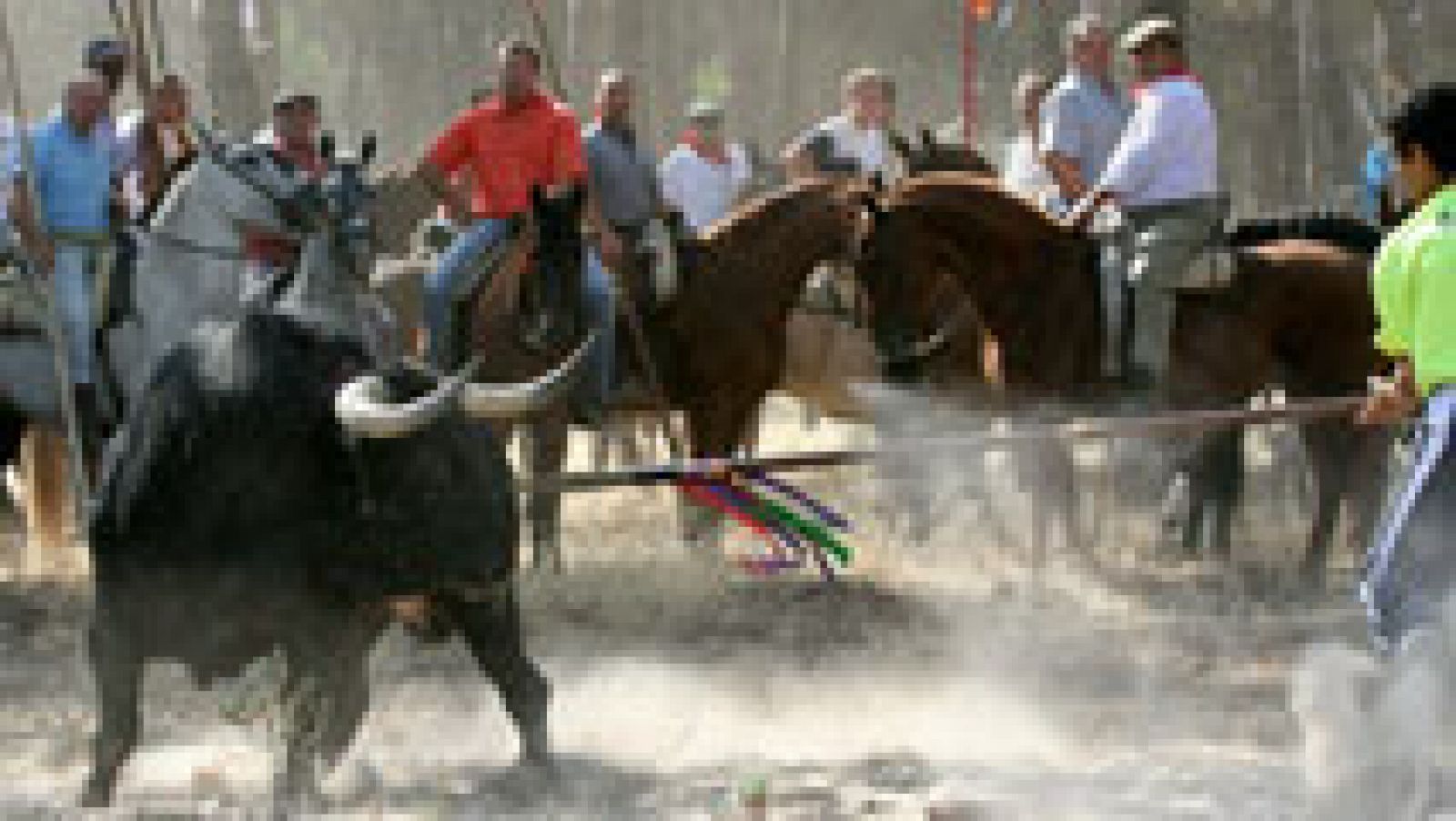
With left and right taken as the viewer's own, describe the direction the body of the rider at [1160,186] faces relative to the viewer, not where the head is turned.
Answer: facing to the left of the viewer

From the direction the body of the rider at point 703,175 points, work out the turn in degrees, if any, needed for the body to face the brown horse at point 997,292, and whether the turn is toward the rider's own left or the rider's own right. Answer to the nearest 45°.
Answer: approximately 45° to the rider's own left

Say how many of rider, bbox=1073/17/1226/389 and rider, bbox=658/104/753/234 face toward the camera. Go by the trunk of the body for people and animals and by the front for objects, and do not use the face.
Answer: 1

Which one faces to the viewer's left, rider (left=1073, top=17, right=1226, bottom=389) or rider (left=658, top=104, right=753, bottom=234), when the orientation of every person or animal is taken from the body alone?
rider (left=1073, top=17, right=1226, bottom=389)

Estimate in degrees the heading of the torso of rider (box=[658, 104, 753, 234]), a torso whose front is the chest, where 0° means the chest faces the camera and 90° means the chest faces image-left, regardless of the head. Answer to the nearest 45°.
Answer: approximately 0°

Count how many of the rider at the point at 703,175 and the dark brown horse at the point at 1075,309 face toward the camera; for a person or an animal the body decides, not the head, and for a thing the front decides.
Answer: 1

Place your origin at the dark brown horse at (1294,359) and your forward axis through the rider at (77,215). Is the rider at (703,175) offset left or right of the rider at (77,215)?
right

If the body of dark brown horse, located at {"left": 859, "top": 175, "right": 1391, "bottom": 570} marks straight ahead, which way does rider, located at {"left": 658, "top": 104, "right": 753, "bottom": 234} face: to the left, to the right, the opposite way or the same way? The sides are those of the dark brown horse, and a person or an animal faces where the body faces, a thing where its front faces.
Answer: to the left

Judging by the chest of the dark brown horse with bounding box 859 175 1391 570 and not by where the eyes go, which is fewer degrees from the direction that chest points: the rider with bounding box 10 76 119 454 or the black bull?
the rider

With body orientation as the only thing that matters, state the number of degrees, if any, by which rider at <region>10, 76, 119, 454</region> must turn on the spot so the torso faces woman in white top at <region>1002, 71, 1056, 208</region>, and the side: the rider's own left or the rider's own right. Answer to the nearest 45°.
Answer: approximately 45° to the rider's own left

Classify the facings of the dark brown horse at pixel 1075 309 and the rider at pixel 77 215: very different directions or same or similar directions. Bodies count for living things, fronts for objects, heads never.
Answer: very different directions

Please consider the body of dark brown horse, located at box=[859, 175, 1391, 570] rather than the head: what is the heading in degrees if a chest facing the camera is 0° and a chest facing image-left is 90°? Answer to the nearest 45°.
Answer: approximately 90°

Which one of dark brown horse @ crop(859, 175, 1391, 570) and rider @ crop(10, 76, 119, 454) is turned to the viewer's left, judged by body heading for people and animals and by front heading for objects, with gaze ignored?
the dark brown horse

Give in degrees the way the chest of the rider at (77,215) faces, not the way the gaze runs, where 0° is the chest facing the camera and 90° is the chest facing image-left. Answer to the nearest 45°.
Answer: approximately 315°
